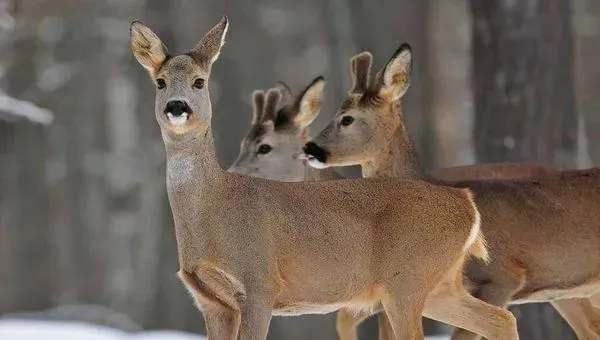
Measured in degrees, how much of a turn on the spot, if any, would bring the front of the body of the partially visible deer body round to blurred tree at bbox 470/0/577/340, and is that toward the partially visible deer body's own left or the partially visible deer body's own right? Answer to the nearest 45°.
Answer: approximately 90° to the partially visible deer body's own right

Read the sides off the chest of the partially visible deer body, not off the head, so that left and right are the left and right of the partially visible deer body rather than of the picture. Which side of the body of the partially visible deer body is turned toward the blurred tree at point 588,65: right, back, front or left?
right

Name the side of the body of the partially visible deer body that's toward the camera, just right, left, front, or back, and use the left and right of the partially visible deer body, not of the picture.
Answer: left

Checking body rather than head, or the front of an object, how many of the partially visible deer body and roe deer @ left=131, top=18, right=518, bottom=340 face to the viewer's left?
2

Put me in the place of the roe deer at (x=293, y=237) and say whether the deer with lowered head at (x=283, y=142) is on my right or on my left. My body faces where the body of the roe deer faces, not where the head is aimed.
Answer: on my right

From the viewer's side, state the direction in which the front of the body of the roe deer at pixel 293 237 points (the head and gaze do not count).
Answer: to the viewer's left
